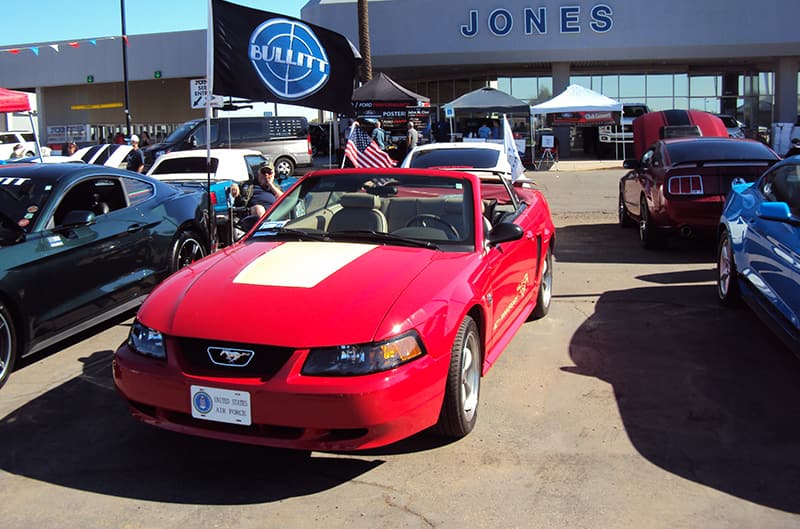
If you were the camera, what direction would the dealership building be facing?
facing the viewer

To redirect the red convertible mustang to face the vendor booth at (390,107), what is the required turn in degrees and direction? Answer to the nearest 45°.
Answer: approximately 135° to its right

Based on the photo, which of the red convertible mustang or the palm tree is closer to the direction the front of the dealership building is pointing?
the red convertible mustang

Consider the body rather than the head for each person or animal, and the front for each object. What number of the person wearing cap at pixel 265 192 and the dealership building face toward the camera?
2

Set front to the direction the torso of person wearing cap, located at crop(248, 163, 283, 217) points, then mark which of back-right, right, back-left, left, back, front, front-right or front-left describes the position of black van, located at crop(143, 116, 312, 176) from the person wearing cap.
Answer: back

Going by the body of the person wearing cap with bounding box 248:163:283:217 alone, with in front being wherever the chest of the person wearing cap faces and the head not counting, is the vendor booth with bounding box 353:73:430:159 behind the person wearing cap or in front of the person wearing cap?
behind

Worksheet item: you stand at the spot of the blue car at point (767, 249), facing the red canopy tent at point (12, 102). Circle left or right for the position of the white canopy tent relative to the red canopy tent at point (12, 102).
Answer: right

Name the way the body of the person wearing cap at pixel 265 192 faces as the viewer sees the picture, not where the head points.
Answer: toward the camera

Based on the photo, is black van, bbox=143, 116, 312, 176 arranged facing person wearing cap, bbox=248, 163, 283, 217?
no

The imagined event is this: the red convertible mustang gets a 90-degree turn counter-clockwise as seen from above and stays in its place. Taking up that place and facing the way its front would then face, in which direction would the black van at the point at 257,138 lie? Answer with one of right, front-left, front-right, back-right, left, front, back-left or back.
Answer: back-left

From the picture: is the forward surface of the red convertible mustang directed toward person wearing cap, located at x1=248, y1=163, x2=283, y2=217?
no

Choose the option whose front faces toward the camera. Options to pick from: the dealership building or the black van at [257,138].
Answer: the dealership building

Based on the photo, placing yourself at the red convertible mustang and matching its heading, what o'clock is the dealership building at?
The dealership building is roughly at 5 o'clock from the red convertible mustang.

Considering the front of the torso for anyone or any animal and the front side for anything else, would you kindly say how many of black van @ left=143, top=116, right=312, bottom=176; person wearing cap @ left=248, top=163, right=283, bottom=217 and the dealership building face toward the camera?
2

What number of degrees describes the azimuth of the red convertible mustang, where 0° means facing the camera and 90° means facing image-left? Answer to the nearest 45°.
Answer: approximately 45°
